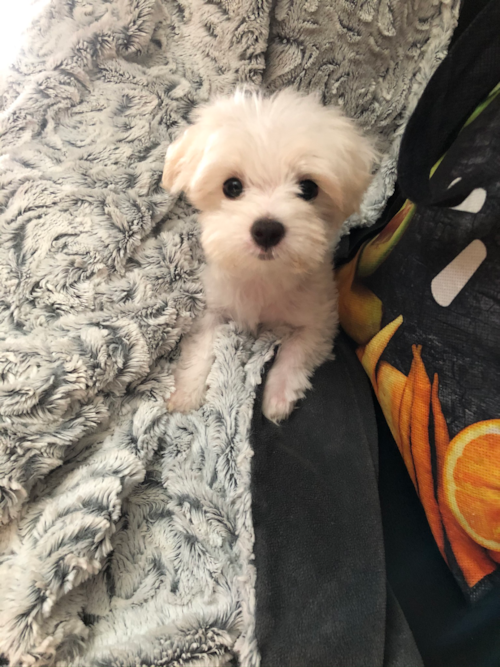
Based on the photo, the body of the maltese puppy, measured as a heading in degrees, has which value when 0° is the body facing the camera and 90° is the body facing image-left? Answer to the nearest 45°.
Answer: approximately 0°
